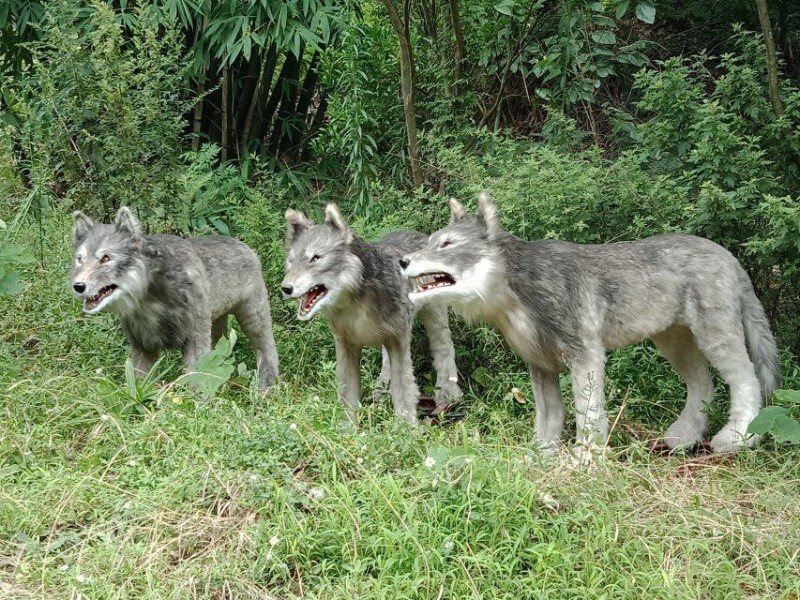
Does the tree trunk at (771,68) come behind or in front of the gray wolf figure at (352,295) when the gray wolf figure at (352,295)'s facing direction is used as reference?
behind

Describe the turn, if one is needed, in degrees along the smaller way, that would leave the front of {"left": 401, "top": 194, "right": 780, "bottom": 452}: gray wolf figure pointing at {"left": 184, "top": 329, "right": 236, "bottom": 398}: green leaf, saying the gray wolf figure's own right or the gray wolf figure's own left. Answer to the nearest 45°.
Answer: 0° — it already faces it

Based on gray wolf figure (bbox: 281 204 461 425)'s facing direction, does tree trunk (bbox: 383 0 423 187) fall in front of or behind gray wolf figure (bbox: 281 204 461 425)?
behind

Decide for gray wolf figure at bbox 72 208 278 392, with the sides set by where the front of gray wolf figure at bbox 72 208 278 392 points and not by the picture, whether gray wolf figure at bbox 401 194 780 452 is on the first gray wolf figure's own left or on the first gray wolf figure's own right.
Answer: on the first gray wolf figure's own left

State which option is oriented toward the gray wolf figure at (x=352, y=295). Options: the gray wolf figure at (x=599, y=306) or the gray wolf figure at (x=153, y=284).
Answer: the gray wolf figure at (x=599, y=306)

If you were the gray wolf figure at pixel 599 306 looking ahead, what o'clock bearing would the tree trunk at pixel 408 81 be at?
The tree trunk is roughly at 2 o'clock from the gray wolf figure.

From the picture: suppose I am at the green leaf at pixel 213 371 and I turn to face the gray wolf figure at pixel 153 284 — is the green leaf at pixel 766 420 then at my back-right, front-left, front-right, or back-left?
back-right

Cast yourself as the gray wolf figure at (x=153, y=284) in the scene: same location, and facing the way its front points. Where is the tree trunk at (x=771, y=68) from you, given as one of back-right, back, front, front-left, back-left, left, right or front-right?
back-left

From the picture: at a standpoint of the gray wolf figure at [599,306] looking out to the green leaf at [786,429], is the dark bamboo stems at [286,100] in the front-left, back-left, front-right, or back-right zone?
back-left

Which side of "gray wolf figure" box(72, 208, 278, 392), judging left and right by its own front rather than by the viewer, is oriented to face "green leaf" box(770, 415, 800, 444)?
left

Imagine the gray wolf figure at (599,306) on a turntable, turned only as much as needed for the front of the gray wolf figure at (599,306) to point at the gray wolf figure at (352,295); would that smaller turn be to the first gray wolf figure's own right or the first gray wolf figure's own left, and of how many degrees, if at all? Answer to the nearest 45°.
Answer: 0° — it already faces it

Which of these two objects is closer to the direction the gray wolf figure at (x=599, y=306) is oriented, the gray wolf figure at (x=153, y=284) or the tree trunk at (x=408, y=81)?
the gray wolf figure

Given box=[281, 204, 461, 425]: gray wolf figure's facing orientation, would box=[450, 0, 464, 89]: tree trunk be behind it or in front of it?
behind

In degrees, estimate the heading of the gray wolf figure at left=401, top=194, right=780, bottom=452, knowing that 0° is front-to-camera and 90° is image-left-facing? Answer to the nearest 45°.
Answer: approximately 90°
